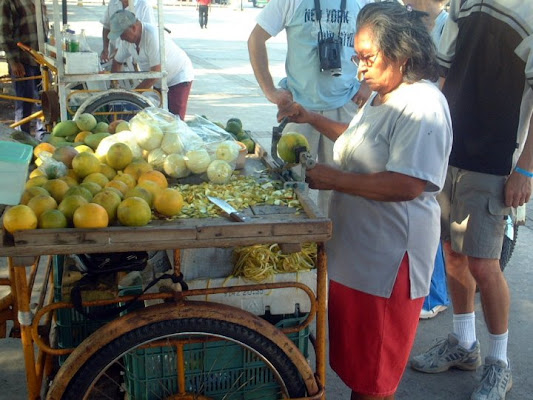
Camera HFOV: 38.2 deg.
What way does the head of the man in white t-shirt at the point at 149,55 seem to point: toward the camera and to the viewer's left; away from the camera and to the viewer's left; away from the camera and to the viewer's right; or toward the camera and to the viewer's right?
toward the camera and to the viewer's left

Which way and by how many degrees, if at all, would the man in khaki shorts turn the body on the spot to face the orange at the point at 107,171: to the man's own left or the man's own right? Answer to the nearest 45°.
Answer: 0° — they already face it

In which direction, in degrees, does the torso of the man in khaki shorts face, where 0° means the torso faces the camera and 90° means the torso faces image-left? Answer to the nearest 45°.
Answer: approximately 45°

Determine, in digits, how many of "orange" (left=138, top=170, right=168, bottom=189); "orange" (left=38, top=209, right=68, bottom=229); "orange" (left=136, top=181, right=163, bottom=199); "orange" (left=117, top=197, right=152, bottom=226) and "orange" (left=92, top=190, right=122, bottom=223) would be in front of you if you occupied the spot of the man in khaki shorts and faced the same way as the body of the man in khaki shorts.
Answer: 5

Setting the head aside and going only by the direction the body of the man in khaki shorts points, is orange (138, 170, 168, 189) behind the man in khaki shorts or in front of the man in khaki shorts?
in front

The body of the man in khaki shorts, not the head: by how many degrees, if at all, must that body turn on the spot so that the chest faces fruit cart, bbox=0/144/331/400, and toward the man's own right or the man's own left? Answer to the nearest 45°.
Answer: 0° — they already face it

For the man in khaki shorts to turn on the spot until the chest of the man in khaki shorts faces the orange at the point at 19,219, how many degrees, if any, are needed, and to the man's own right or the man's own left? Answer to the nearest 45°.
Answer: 0° — they already face it
